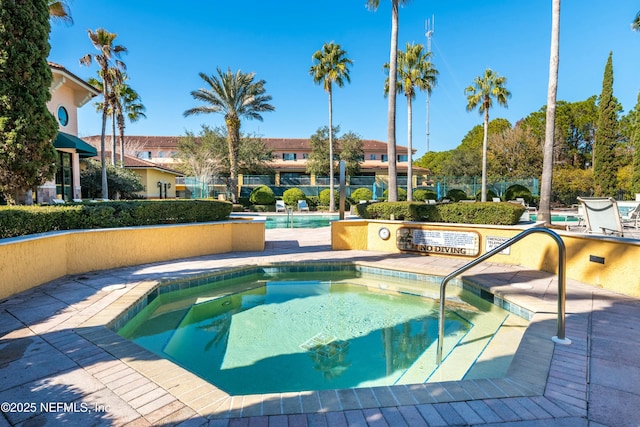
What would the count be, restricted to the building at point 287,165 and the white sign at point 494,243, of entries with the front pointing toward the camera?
2

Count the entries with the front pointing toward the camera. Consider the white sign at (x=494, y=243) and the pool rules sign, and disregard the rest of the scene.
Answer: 2

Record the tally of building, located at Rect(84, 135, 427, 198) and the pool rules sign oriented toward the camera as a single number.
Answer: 2

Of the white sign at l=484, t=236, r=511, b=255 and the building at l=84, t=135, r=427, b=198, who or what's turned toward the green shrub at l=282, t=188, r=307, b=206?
the building

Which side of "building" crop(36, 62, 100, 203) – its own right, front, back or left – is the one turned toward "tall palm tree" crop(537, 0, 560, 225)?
front

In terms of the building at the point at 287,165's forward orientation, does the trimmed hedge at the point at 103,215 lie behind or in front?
in front

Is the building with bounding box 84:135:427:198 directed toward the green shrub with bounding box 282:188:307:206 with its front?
yes

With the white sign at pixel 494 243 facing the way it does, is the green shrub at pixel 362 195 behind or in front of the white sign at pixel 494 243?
behind

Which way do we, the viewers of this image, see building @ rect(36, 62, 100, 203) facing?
facing the viewer and to the right of the viewer

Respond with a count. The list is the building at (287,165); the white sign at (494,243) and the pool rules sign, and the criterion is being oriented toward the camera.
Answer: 3

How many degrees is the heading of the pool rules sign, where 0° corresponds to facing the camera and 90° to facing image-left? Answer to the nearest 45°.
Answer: approximately 0°

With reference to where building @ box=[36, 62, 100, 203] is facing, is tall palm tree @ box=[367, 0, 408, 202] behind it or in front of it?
in front
